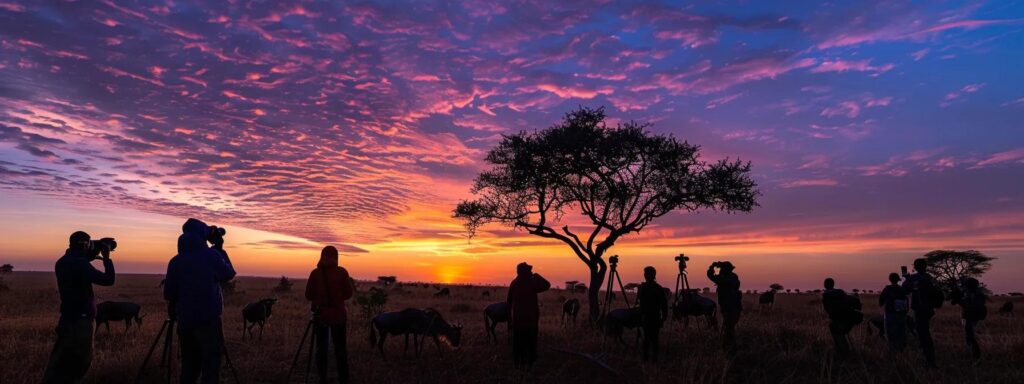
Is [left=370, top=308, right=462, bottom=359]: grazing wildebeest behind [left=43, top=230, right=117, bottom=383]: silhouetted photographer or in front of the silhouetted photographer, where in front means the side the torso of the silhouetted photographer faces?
in front

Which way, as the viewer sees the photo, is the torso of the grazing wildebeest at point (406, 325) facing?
to the viewer's right

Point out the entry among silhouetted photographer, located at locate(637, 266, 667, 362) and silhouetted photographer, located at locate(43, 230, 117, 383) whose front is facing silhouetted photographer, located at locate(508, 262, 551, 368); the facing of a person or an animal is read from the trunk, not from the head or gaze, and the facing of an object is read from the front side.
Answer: silhouetted photographer, located at locate(43, 230, 117, 383)

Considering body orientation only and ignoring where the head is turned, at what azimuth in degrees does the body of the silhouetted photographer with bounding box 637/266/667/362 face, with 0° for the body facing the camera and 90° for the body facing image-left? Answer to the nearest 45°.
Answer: approximately 180°

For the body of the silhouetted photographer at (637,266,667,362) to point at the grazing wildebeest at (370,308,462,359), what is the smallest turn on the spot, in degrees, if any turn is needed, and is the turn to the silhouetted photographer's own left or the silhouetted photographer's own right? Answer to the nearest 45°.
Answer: approximately 90° to the silhouetted photographer's own left

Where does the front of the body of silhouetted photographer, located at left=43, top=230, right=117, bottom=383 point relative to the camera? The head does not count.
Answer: to the viewer's right

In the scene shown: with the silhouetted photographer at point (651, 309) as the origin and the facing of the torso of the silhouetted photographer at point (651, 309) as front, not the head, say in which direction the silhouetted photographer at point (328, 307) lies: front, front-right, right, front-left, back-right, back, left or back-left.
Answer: back-left

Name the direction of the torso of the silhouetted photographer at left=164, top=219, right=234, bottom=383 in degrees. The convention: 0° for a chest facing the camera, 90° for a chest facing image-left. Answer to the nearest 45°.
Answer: approximately 225°

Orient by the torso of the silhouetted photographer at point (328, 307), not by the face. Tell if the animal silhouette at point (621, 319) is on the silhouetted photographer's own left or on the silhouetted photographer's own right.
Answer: on the silhouetted photographer's own right

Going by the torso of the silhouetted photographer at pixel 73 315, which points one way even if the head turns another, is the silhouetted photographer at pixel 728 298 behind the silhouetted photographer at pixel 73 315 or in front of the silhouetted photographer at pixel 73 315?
in front

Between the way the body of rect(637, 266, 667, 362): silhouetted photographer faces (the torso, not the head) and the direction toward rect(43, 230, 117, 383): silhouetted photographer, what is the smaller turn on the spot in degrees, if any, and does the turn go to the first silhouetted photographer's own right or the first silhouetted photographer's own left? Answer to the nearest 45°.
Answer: approximately 135° to the first silhouetted photographer's own left

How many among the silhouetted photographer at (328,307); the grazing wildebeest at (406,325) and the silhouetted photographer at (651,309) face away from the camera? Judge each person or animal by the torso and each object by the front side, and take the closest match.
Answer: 2

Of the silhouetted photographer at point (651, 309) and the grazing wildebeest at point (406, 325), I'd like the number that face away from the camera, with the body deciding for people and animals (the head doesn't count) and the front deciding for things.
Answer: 1

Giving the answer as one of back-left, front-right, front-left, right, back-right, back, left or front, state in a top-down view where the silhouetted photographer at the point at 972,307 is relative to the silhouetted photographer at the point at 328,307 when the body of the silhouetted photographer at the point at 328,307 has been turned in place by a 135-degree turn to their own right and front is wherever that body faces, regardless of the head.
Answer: front-left

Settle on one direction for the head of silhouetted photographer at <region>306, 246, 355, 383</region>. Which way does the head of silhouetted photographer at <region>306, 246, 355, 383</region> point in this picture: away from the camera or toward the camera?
away from the camera

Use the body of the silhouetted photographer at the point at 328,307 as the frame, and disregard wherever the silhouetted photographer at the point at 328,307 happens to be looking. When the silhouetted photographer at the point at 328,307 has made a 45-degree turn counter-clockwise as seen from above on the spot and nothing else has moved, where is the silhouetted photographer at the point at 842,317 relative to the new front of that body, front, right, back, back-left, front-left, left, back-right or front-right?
back-right

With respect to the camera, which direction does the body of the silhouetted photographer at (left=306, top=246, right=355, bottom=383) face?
away from the camera

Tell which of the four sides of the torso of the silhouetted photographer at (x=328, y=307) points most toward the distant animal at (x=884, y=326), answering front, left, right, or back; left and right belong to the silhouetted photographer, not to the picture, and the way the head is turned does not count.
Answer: right
